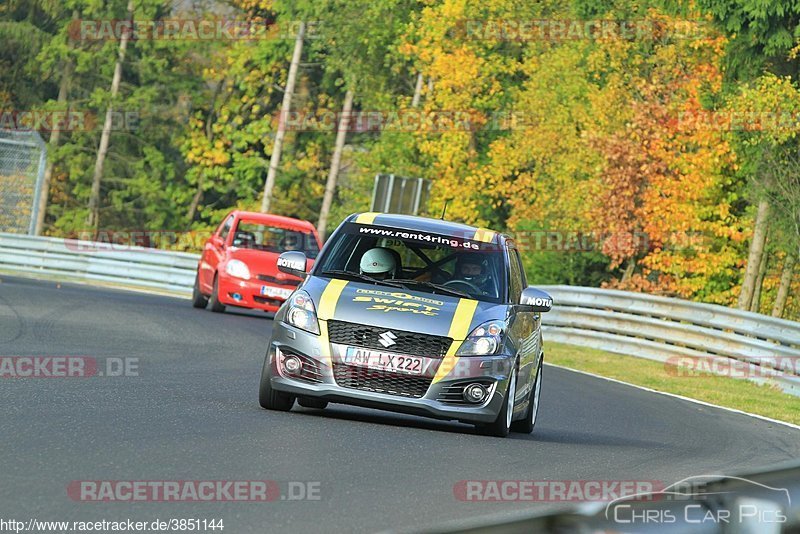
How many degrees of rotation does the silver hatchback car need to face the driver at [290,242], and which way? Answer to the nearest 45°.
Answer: approximately 180°

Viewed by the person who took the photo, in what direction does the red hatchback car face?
facing the viewer

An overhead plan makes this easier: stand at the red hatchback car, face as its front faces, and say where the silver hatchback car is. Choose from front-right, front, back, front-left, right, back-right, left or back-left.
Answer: front

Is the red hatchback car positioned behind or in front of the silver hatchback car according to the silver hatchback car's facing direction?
behind

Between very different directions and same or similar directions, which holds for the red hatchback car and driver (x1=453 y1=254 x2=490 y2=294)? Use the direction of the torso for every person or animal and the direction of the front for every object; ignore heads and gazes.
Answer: same or similar directions

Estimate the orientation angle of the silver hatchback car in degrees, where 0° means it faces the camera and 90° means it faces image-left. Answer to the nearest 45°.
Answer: approximately 0°

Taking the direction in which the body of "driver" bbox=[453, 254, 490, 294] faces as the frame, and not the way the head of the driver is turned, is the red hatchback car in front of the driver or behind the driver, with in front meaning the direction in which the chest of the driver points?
behind

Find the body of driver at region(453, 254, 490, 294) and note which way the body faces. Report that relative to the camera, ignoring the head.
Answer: toward the camera
